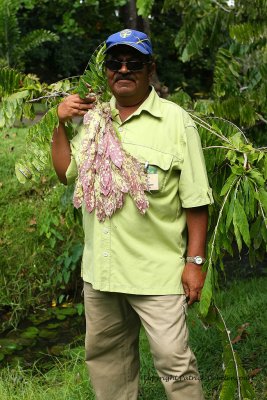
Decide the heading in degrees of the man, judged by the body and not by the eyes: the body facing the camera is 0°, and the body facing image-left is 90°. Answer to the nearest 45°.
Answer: approximately 45°
